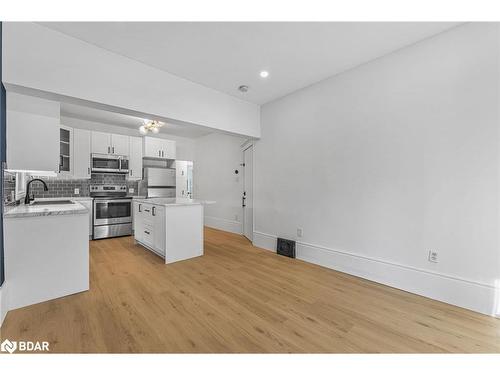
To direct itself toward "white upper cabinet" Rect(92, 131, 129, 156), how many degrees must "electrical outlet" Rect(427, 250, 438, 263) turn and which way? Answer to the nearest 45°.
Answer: approximately 90° to its right

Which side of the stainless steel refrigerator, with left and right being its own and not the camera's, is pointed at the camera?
front

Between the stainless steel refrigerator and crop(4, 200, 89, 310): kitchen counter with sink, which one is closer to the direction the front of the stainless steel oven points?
the kitchen counter with sink

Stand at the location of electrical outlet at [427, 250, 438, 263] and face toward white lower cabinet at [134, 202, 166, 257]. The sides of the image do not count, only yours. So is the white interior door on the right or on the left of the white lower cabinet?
right

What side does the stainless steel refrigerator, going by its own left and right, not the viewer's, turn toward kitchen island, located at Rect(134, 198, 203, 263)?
front

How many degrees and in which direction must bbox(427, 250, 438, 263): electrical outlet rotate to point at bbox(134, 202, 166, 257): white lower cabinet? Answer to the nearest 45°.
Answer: approximately 90° to its right

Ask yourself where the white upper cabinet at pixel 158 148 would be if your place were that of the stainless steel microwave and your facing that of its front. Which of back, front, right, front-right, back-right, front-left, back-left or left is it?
left

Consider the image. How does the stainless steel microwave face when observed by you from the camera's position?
facing the viewer

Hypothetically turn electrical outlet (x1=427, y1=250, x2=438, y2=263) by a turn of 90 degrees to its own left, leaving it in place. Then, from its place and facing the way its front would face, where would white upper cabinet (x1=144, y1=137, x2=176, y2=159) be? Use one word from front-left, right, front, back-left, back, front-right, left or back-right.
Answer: back

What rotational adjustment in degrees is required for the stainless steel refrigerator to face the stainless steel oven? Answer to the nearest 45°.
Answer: approximately 45° to its right

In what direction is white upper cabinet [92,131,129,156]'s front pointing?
toward the camera

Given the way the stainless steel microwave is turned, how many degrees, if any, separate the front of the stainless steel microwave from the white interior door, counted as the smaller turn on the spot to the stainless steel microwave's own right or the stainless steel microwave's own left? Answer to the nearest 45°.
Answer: approximately 45° to the stainless steel microwave's own left

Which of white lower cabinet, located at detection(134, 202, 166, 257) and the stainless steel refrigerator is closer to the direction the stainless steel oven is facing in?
the white lower cabinet

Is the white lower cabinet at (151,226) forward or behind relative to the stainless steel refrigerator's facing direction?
forward

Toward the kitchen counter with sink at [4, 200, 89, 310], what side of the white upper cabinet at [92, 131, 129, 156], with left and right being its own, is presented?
front
